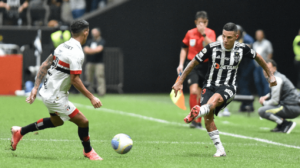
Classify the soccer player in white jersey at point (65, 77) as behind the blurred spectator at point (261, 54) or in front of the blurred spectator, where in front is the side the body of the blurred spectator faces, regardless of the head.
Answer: in front

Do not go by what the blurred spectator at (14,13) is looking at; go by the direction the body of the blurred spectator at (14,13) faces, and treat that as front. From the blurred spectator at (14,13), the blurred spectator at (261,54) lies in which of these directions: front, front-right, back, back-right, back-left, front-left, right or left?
front-left

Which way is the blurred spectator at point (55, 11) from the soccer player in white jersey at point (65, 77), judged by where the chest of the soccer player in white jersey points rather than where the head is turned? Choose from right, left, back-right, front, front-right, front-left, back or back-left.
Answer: front-left

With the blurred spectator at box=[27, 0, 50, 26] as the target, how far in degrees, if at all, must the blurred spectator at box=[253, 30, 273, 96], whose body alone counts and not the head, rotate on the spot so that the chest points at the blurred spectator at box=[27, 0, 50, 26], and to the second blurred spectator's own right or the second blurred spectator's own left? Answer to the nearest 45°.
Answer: approximately 45° to the second blurred spectator's own right

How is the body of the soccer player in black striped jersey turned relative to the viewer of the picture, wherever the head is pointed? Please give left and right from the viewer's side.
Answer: facing the viewer

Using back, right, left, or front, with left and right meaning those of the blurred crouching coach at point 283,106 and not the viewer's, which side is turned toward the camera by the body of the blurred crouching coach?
left

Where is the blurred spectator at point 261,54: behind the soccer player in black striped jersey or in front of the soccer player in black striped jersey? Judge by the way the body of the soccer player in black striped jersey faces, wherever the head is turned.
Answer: behind

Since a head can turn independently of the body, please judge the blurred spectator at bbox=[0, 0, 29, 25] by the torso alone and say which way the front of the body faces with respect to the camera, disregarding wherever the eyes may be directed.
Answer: toward the camera

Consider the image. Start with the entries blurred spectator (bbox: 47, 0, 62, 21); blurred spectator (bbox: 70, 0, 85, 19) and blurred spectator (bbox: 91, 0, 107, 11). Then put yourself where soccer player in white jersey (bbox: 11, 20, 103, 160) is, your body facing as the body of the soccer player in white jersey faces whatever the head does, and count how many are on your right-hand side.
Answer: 0

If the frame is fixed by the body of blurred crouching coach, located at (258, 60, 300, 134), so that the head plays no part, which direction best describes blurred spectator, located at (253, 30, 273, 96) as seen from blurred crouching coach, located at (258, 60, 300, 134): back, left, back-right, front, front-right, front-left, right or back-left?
right

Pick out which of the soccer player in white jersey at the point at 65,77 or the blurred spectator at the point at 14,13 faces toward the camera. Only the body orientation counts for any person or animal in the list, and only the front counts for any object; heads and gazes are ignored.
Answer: the blurred spectator
